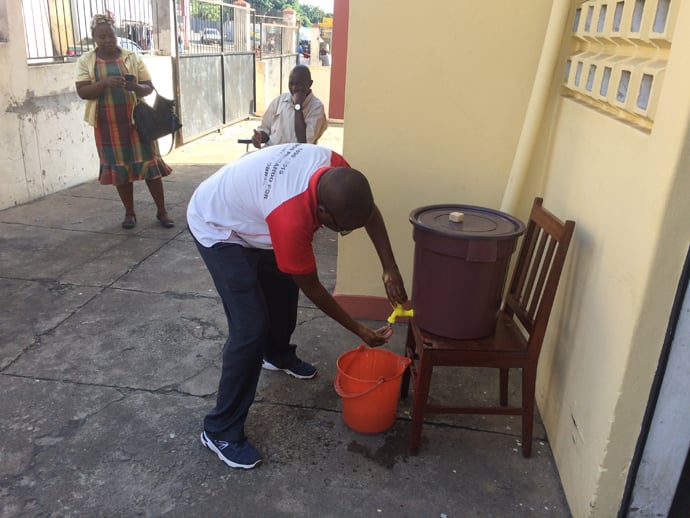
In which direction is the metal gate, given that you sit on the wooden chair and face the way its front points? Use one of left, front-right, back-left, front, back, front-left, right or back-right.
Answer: front-right

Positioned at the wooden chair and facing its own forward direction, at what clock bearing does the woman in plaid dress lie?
The woman in plaid dress is roughly at 1 o'clock from the wooden chair.

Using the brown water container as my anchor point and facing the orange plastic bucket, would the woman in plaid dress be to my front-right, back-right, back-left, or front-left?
front-right

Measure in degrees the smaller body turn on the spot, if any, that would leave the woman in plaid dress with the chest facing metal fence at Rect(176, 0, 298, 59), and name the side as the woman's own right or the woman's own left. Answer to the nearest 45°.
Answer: approximately 180°

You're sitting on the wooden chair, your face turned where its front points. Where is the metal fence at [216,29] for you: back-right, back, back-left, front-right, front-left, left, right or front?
front-right

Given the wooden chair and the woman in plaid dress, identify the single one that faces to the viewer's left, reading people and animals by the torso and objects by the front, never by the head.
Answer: the wooden chair

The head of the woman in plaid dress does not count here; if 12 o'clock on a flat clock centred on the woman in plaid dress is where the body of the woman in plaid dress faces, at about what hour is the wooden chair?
The wooden chair is roughly at 11 o'clock from the woman in plaid dress.

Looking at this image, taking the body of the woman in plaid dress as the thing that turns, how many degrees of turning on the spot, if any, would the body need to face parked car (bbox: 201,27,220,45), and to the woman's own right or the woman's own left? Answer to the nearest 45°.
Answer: approximately 180°

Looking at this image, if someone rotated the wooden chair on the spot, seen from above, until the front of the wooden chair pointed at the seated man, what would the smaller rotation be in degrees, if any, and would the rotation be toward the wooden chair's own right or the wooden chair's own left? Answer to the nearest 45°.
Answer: approximately 45° to the wooden chair's own right

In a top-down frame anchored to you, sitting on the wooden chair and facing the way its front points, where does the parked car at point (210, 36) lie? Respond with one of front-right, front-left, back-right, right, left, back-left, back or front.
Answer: front-right

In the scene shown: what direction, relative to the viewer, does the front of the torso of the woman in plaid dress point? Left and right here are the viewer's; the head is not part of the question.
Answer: facing the viewer

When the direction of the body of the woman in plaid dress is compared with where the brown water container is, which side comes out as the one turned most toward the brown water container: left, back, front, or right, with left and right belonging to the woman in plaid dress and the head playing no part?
front

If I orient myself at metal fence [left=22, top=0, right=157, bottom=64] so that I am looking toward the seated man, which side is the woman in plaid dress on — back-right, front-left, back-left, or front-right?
front-right

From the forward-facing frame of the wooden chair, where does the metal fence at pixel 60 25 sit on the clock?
The metal fence is roughly at 1 o'clock from the wooden chair.

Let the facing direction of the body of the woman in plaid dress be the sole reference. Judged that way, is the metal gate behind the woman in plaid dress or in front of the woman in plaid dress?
behind

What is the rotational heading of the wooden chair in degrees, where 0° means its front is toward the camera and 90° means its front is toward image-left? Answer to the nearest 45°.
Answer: approximately 90°

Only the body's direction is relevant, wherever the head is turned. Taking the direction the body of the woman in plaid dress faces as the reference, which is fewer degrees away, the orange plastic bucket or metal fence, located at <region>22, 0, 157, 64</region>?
the orange plastic bucket
